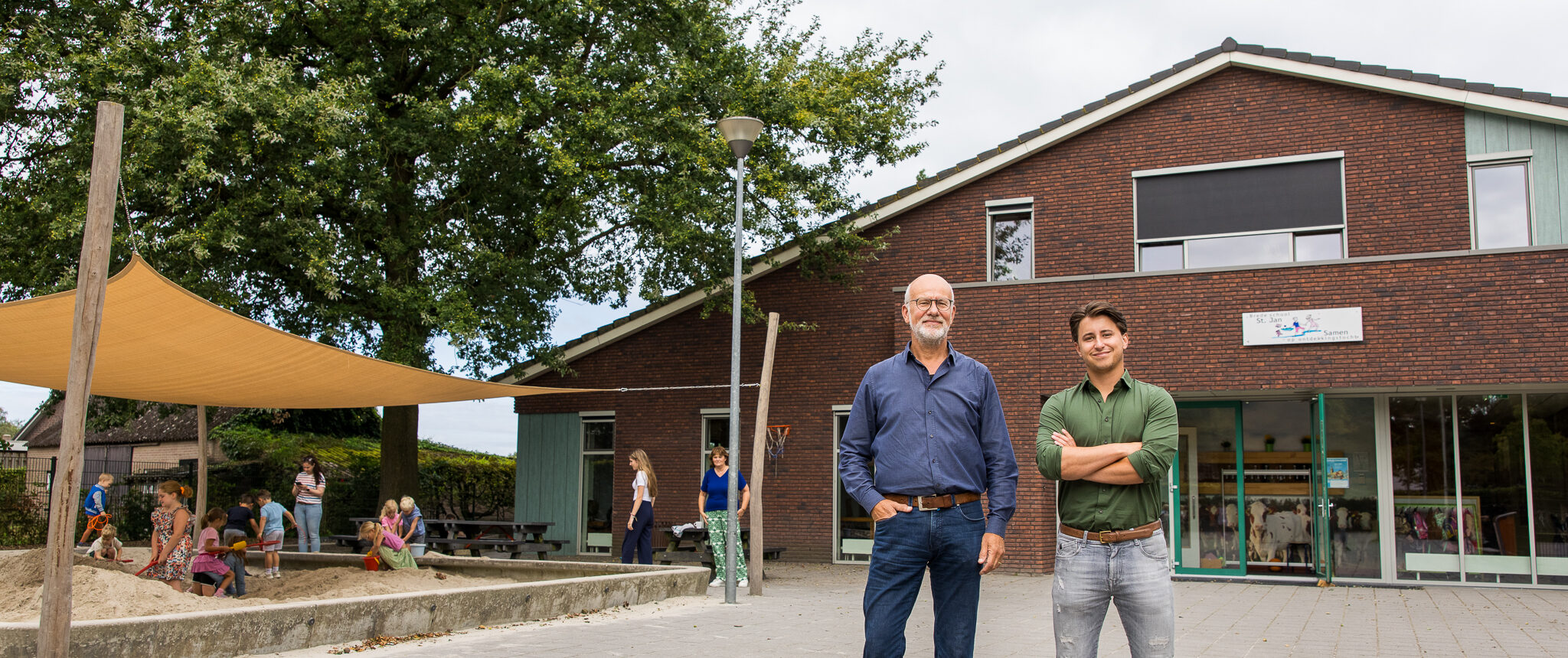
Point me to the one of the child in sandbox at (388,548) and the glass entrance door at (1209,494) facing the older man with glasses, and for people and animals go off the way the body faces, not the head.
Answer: the glass entrance door

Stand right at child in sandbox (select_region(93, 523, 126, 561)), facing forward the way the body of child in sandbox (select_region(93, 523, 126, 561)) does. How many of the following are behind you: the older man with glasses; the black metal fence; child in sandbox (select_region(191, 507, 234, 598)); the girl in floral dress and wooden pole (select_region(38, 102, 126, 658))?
1

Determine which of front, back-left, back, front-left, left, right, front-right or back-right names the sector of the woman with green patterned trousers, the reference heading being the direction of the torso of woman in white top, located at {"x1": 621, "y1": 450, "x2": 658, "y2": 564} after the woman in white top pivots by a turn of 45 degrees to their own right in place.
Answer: back

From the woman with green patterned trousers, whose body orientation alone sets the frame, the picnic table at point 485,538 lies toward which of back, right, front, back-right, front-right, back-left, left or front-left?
back-right

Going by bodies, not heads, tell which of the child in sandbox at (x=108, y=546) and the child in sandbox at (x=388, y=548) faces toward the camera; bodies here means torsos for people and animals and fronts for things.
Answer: the child in sandbox at (x=108, y=546)

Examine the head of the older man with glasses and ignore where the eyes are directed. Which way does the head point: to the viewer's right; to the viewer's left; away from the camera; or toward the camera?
toward the camera

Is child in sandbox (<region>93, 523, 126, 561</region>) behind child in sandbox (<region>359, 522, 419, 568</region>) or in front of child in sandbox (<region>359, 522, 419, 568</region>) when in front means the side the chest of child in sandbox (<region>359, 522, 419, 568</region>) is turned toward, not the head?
in front

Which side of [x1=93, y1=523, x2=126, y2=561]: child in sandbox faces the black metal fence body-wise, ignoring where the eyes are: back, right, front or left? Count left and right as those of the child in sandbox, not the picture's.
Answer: back

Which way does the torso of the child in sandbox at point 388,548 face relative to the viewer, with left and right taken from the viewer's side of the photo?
facing to the left of the viewer

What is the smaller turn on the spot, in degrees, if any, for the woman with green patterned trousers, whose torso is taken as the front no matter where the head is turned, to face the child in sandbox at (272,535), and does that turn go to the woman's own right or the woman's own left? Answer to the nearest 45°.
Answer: approximately 90° to the woman's own right

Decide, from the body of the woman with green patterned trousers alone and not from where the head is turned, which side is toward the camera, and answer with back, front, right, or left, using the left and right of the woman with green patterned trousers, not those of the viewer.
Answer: front

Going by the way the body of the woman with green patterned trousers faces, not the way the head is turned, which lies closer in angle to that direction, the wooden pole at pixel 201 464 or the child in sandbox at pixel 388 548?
the child in sandbox

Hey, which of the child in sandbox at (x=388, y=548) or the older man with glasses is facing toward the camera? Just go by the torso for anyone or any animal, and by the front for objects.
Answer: the older man with glasses

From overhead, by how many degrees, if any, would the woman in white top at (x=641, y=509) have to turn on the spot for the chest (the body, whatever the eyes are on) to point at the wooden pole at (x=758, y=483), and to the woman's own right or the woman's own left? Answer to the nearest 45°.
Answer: approximately 135° to the woman's own left

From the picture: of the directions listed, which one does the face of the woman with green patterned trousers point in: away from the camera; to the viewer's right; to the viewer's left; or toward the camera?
toward the camera
